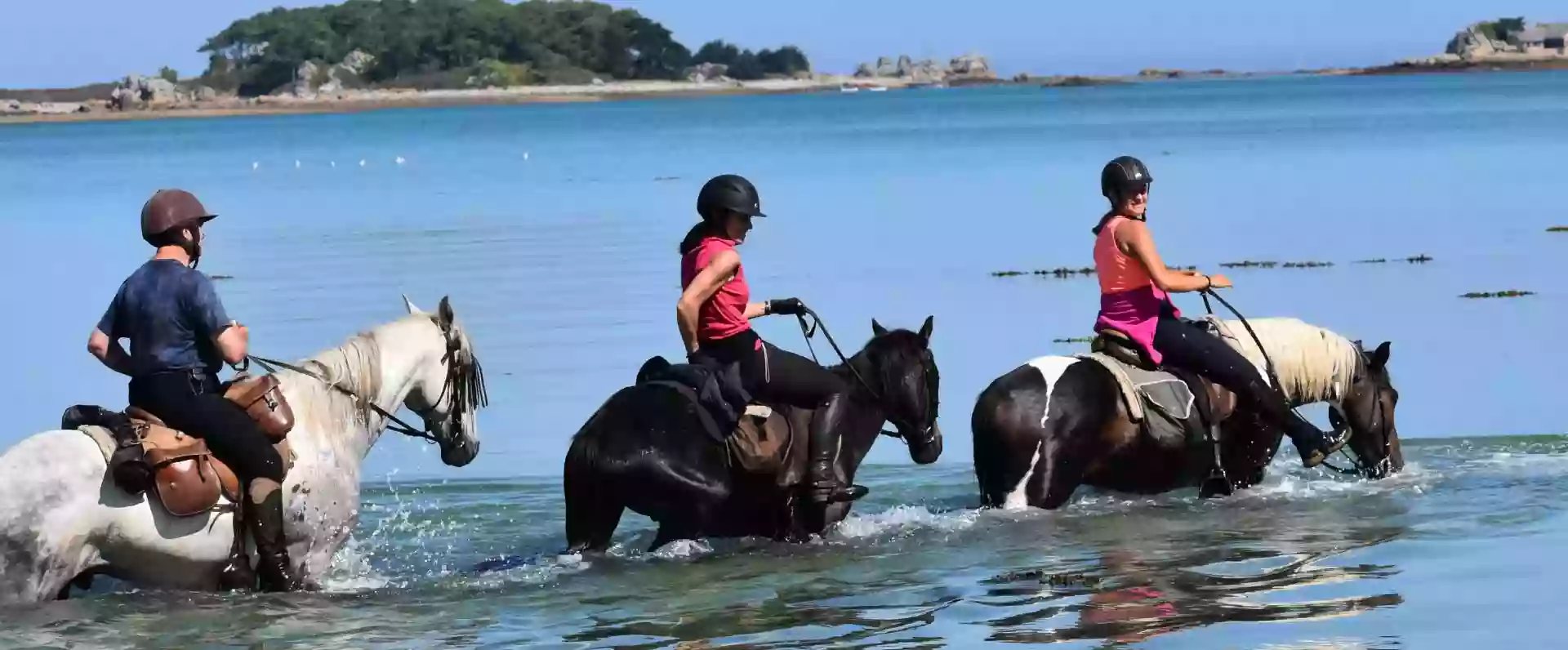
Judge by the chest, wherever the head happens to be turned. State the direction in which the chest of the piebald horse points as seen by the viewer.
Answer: to the viewer's right

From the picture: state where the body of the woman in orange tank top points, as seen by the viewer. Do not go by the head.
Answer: to the viewer's right

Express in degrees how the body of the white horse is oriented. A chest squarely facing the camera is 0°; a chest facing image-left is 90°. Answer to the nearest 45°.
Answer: approximately 270°

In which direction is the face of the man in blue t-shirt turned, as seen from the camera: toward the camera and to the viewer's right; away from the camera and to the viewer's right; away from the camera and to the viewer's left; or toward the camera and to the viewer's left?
away from the camera and to the viewer's right

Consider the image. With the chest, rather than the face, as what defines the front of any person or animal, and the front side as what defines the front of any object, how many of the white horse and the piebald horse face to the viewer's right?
2

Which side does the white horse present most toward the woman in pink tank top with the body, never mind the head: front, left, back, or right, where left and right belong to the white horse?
front

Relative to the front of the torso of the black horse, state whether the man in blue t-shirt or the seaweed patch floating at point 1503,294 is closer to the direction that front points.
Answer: the seaweed patch floating

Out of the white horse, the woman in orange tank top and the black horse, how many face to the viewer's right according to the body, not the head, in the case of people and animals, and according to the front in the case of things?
3

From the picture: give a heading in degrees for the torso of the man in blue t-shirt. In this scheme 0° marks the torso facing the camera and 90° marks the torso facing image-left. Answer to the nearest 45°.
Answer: approximately 225°

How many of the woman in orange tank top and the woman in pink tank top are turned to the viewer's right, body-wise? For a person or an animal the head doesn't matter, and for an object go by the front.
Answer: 2

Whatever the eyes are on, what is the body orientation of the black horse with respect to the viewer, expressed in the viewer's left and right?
facing to the right of the viewer

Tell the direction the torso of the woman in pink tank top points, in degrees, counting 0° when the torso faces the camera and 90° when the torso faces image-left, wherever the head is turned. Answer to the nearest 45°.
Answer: approximately 270°

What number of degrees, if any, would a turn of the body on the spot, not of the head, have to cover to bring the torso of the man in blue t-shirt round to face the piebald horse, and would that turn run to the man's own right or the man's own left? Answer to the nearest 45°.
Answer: approximately 45° to the man's own right

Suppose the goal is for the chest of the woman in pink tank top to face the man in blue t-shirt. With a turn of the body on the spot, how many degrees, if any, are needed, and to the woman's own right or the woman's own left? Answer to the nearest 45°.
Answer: approximately 135° to the woman's own right

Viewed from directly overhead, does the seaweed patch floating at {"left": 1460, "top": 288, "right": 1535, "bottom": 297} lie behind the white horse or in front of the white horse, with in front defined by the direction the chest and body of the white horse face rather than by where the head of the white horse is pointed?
in front
